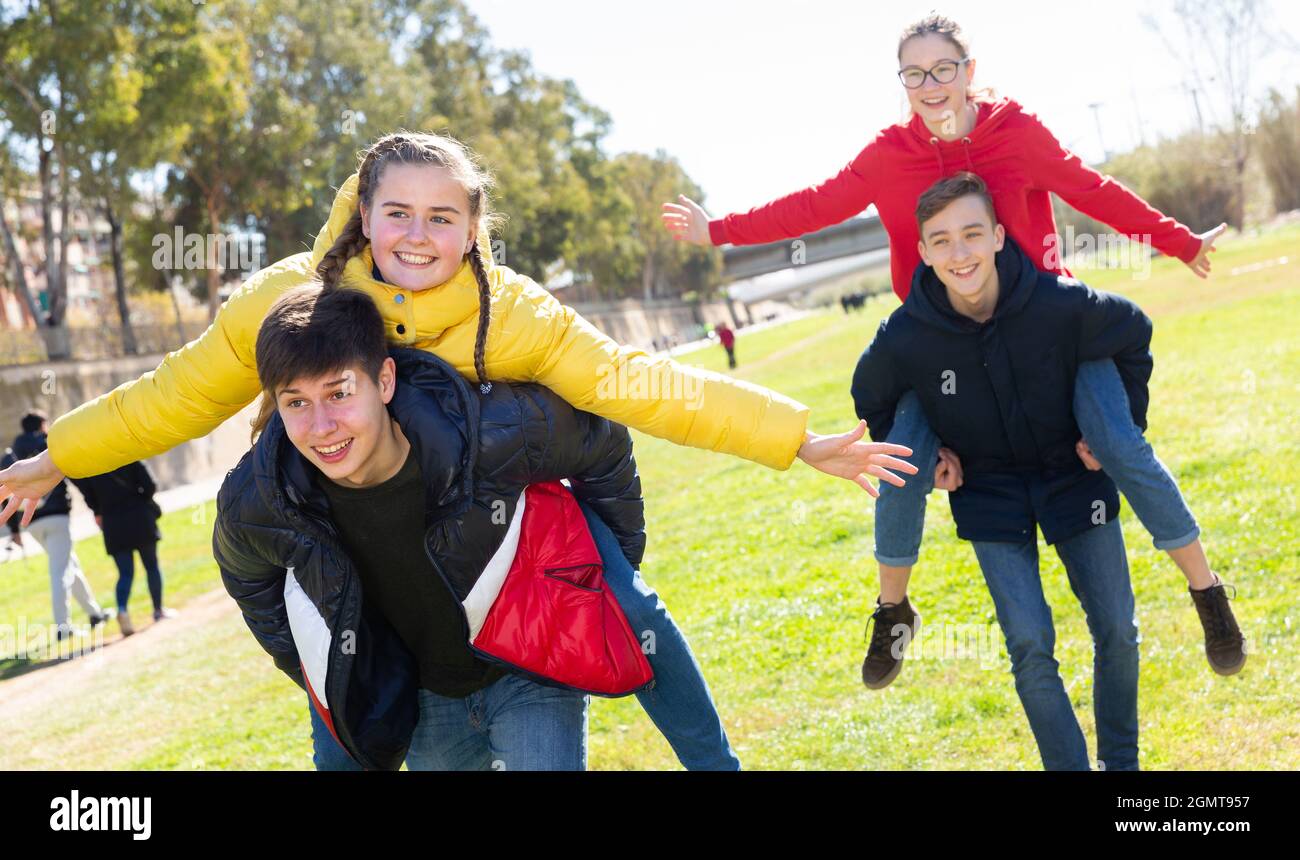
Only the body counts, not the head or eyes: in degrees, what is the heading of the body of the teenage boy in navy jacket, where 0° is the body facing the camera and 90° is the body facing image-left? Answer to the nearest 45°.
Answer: approximately 0°

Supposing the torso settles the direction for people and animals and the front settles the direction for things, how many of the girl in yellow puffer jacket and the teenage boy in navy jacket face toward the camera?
2

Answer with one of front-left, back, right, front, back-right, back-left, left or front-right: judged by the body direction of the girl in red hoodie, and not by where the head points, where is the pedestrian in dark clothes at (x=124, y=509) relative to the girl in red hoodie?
back-right

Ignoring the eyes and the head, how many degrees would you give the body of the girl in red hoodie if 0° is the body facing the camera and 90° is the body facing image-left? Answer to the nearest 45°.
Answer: approximately 0°

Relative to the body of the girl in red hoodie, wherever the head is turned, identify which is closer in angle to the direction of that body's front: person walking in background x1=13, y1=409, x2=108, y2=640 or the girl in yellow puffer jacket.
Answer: the girl in yellow puffer jacket

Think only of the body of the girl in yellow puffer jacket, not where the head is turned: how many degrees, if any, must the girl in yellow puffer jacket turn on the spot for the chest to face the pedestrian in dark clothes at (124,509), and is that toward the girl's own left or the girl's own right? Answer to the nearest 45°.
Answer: approximately 180°

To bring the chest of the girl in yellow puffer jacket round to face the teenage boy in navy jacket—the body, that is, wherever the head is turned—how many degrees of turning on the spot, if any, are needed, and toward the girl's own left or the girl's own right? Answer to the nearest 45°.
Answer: approximately 90° to the girl's own left
